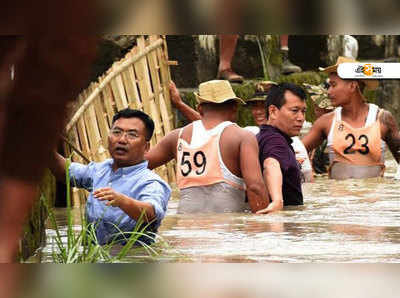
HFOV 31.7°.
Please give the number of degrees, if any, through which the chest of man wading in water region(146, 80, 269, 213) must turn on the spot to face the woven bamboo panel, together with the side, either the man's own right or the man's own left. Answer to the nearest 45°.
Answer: approximately 90° to the man's own left

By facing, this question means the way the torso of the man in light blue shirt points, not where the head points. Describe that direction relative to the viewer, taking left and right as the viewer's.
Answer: facing the viewer and to the left of the viewer

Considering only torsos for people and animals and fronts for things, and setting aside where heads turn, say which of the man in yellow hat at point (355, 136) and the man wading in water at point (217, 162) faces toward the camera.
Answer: the man in yellow hat

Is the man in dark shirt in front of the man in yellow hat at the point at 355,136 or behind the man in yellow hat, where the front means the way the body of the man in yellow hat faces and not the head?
in front

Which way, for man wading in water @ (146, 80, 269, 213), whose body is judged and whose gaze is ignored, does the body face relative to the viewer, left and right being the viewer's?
facing away from the viewer and to the right of the viewer

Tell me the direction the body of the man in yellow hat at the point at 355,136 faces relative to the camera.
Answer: toward the camera

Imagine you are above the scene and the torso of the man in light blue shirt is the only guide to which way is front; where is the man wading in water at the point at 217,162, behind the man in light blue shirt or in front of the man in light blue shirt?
behind

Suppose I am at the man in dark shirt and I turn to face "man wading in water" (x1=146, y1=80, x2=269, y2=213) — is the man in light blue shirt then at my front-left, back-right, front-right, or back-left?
front-left

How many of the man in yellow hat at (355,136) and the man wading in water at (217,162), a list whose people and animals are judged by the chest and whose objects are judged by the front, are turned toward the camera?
1

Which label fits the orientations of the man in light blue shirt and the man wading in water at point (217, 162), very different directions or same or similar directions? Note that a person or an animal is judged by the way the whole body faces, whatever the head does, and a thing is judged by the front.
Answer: very different directions

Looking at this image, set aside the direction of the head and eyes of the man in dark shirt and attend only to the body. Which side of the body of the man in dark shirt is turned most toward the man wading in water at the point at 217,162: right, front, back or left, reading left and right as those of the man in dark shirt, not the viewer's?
right
